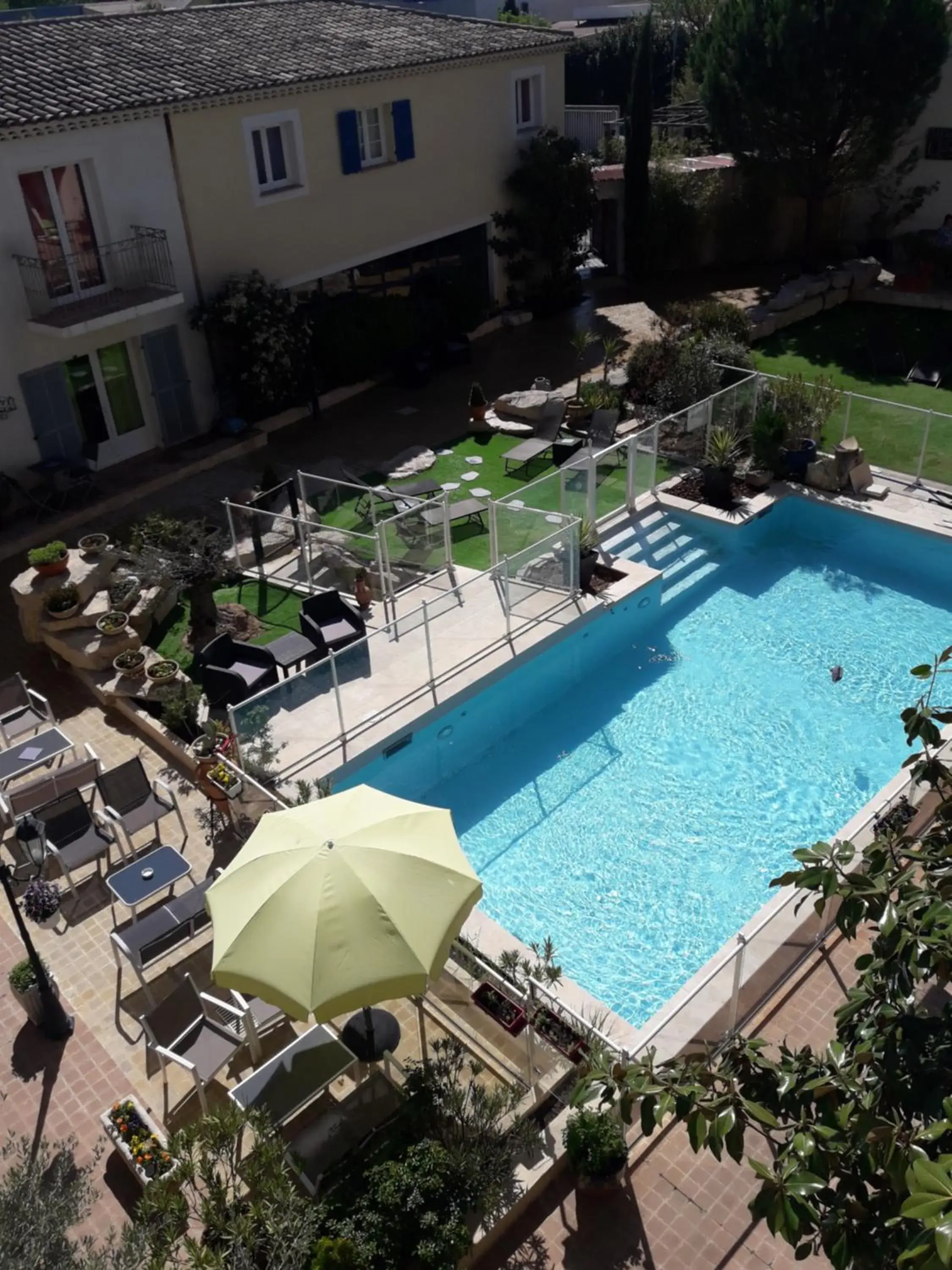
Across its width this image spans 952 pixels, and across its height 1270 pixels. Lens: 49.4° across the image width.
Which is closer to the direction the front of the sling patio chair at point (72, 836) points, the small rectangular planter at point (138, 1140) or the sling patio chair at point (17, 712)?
the small rectangular planter

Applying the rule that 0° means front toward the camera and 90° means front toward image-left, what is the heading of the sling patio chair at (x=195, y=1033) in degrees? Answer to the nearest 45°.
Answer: approximately 315°

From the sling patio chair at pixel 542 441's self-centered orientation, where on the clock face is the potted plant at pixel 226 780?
The potted plant is roughly at 11 o'clock from the sling patio chair.

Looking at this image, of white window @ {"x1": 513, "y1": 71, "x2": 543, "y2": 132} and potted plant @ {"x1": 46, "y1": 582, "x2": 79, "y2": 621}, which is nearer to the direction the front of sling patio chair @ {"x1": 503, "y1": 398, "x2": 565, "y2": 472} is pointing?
the potted plant

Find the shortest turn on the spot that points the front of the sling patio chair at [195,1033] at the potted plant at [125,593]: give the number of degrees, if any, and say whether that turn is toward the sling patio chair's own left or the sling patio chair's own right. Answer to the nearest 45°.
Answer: approximately 135° to the sling patio chair's own left

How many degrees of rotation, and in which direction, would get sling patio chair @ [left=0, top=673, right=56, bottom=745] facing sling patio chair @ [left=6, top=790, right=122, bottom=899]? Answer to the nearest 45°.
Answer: approximately 45° to its right

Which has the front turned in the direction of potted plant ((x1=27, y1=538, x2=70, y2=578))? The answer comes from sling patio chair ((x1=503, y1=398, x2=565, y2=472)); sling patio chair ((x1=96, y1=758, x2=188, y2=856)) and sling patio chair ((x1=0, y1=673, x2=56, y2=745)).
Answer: sling patio chair ((x1=503, y1=398, x2=565, y2=472))

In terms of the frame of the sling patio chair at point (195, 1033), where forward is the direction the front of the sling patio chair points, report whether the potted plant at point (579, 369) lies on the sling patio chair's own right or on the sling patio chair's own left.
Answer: on the sling patio chair's own left

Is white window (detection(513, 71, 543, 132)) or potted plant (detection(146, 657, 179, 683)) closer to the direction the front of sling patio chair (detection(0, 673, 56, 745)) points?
the potted plant
